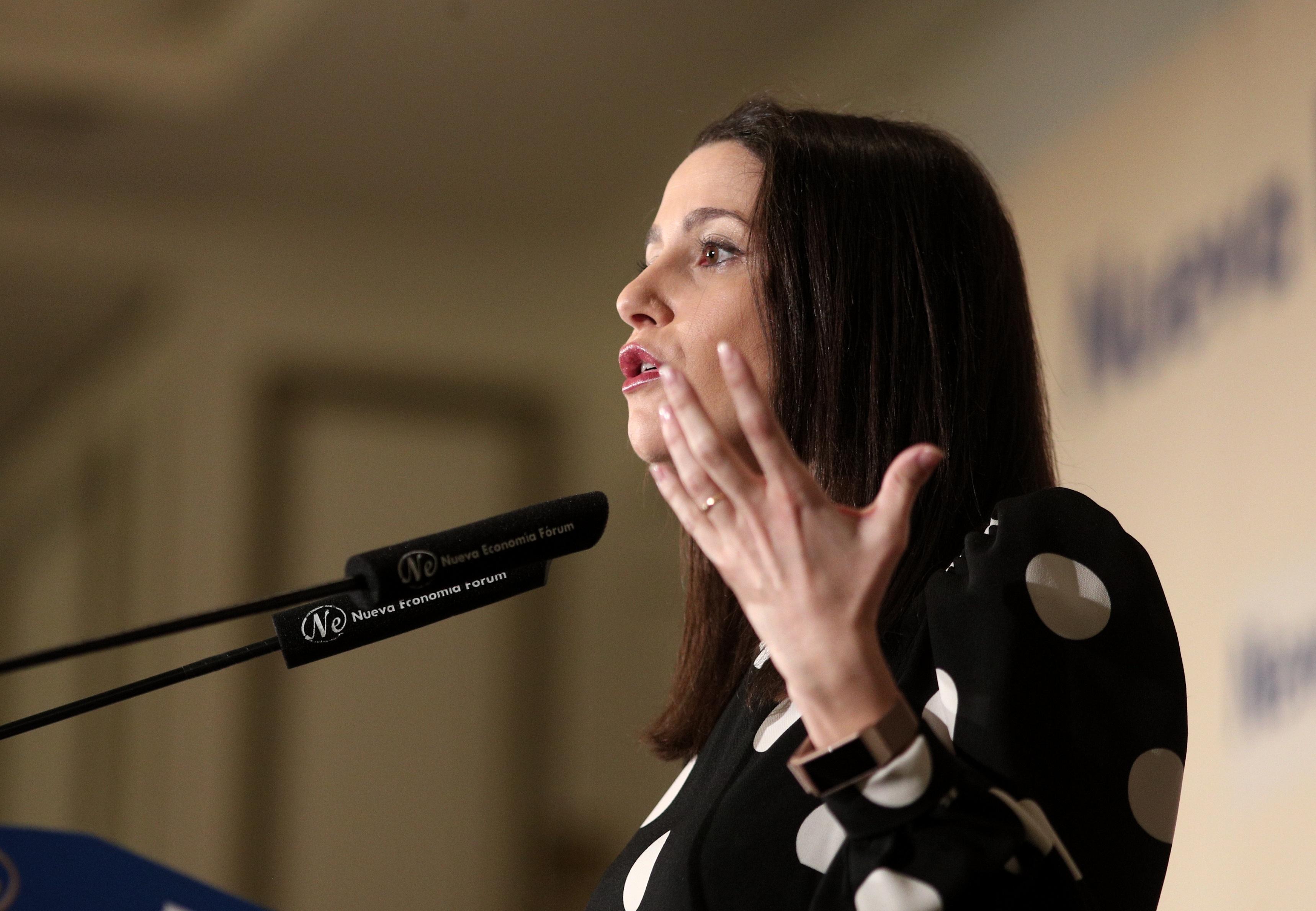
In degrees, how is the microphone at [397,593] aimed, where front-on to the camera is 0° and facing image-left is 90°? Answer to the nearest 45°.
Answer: approximately 270°

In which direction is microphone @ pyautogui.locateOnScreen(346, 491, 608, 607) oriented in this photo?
to the viewer's right

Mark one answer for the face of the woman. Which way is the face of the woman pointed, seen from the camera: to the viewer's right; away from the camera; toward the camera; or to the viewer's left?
to the viewer's left
